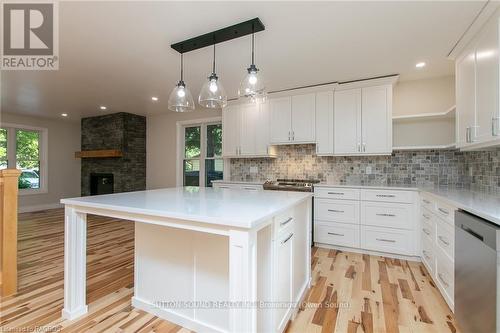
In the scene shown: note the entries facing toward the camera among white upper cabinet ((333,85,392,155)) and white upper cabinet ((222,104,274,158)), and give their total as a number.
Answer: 2

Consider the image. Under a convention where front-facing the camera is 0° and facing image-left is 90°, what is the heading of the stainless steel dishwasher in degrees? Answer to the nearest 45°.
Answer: approximately 45°

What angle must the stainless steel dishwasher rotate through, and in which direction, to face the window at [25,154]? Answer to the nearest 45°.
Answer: approximately 45° to its right

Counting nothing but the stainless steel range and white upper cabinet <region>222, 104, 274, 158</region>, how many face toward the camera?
2

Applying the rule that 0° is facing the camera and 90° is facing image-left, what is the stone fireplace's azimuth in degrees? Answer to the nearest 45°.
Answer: approximately 45°

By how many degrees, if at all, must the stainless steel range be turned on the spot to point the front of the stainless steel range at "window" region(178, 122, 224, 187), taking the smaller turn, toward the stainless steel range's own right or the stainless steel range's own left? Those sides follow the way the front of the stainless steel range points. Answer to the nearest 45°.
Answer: approximately 135° to the stainless steel range's own right

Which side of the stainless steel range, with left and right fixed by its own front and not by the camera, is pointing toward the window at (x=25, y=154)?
right

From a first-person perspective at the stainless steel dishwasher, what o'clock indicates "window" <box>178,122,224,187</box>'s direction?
The window is roughly at 2 o'clock from the stainless steel dishwasher.
